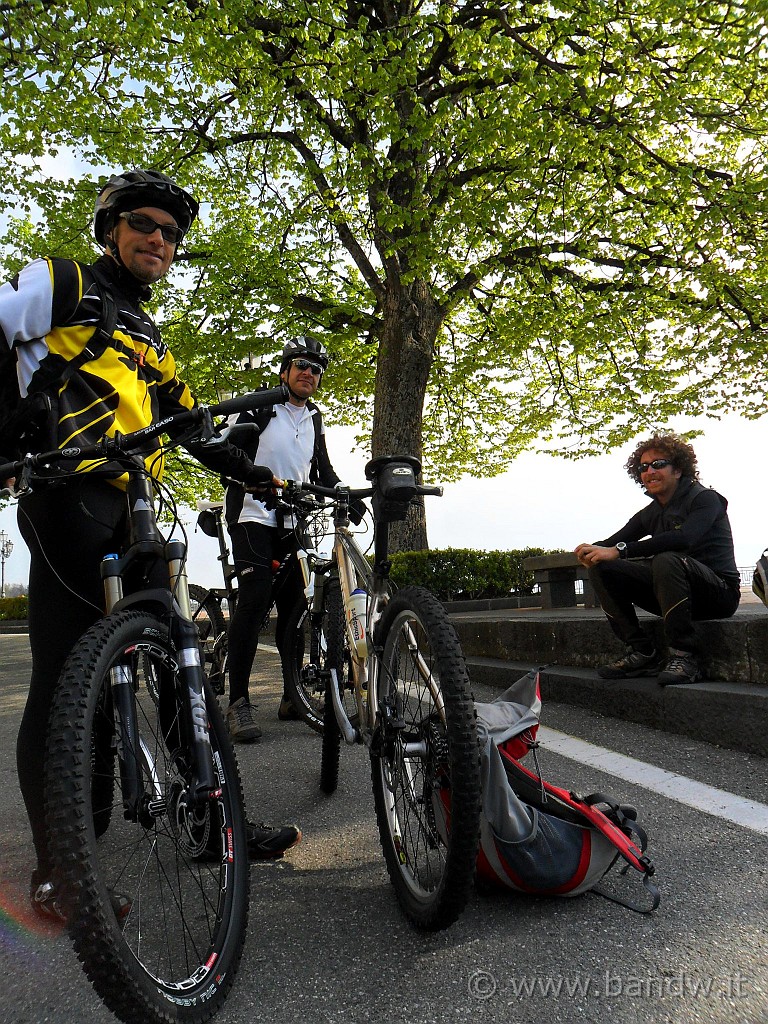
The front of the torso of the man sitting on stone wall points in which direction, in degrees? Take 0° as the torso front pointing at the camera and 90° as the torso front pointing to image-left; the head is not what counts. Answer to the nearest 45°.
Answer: approximately 45°

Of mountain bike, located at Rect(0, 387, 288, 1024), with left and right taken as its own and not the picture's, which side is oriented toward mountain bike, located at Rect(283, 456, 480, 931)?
left

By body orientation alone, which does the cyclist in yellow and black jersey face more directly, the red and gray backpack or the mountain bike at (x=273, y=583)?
the red and gray backpack

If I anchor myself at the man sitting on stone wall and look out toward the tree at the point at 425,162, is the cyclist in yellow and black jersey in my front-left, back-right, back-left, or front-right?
back-left

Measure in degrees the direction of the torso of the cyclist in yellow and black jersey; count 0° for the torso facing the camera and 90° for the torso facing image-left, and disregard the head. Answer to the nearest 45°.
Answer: approximately 315°
